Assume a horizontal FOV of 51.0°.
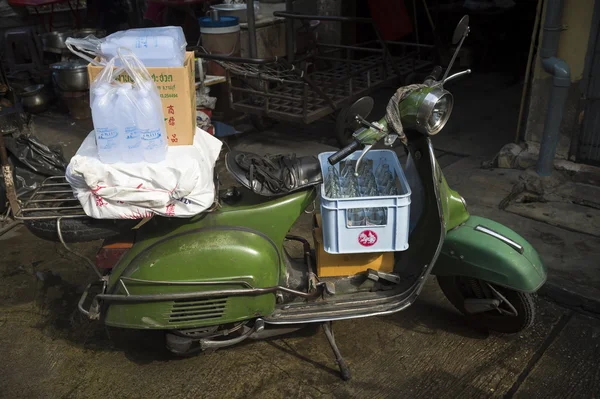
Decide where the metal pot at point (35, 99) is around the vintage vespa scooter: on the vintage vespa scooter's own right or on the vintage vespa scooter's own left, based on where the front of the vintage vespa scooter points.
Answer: on the vintage vespa scooter's own left

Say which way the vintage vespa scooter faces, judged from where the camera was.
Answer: facing to the right of the viewer

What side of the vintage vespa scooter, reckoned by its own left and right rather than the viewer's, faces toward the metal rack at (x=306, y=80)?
left

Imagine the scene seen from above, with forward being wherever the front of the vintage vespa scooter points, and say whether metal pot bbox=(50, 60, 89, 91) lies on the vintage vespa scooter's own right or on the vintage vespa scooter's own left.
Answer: on the vintage vespa scooter's own left

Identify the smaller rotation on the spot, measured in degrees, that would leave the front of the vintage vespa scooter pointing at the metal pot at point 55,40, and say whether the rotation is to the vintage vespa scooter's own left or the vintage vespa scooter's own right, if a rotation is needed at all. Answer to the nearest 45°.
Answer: approximately 135° to the vintage vespa scooter's own left
